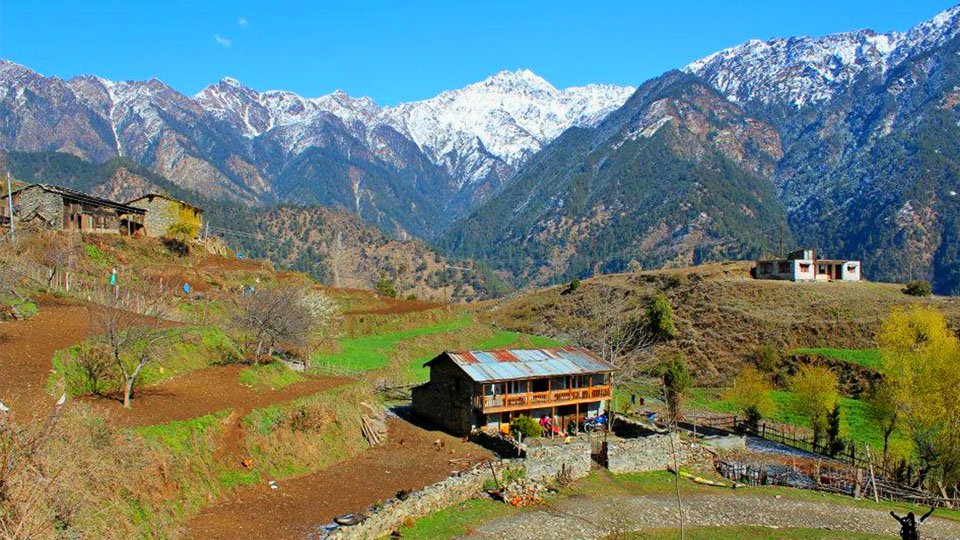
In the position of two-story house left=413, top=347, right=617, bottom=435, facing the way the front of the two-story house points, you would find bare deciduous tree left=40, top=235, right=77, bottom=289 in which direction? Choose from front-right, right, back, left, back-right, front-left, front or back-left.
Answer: back-right

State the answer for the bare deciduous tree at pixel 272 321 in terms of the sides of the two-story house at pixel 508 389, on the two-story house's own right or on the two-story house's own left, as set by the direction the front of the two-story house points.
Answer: on the two-story house's own right

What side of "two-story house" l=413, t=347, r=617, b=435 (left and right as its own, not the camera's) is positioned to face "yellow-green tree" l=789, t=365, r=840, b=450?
left

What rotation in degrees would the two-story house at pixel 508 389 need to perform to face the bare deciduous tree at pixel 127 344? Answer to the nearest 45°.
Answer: approximately 90° to its right

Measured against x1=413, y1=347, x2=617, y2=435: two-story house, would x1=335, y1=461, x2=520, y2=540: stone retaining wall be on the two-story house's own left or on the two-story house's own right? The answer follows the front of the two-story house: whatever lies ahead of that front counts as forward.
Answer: on the two-story house's own right

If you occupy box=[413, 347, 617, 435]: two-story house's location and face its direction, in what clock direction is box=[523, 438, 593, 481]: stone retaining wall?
The stone retaining wall is roughly at 1 o'clock from the two-story house.

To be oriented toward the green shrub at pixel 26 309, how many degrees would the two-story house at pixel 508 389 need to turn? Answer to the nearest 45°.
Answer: approximately 90° to its right

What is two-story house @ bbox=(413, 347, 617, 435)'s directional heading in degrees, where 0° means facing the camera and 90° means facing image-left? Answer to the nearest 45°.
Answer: approximately 315°

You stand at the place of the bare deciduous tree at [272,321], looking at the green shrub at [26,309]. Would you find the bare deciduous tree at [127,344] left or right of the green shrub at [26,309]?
left

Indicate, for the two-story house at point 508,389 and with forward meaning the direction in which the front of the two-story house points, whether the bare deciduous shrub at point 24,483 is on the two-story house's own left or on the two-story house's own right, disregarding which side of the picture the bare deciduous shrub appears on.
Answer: on the two-story house's own right

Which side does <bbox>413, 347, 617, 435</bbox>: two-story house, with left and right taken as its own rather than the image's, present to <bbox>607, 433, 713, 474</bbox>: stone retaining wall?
front
